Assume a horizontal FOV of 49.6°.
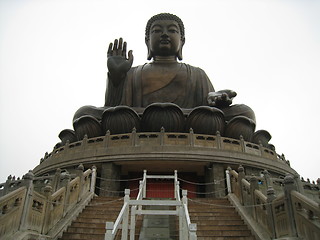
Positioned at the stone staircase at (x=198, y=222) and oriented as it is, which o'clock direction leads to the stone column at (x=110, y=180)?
The stone column is roughly at 5 o'clock from the stone staircase.

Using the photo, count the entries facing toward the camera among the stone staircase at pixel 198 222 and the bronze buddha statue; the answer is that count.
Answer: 2

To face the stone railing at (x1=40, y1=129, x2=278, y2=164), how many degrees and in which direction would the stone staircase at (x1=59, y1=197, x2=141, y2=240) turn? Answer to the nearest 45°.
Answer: approximately 135° to its left

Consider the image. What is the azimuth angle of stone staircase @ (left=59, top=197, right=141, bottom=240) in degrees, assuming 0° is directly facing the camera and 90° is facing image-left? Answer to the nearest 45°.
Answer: approximately 0°

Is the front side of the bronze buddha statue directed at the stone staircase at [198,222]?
yes

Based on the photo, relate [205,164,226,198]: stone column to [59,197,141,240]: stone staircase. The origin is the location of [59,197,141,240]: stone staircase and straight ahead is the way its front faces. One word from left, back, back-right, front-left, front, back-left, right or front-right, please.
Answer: back-left

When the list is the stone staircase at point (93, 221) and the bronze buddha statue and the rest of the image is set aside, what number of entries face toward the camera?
2

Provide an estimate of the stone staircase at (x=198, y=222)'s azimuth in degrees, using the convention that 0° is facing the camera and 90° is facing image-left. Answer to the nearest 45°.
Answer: approximately 0°

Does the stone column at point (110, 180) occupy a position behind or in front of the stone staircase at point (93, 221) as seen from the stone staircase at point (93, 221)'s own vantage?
behind

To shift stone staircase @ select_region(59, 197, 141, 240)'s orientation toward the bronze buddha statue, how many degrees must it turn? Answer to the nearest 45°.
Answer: approximately 180°

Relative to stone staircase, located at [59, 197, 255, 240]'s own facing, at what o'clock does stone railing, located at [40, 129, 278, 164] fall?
The stone railing is roughly at 6 o'clock from the stone staircase.
